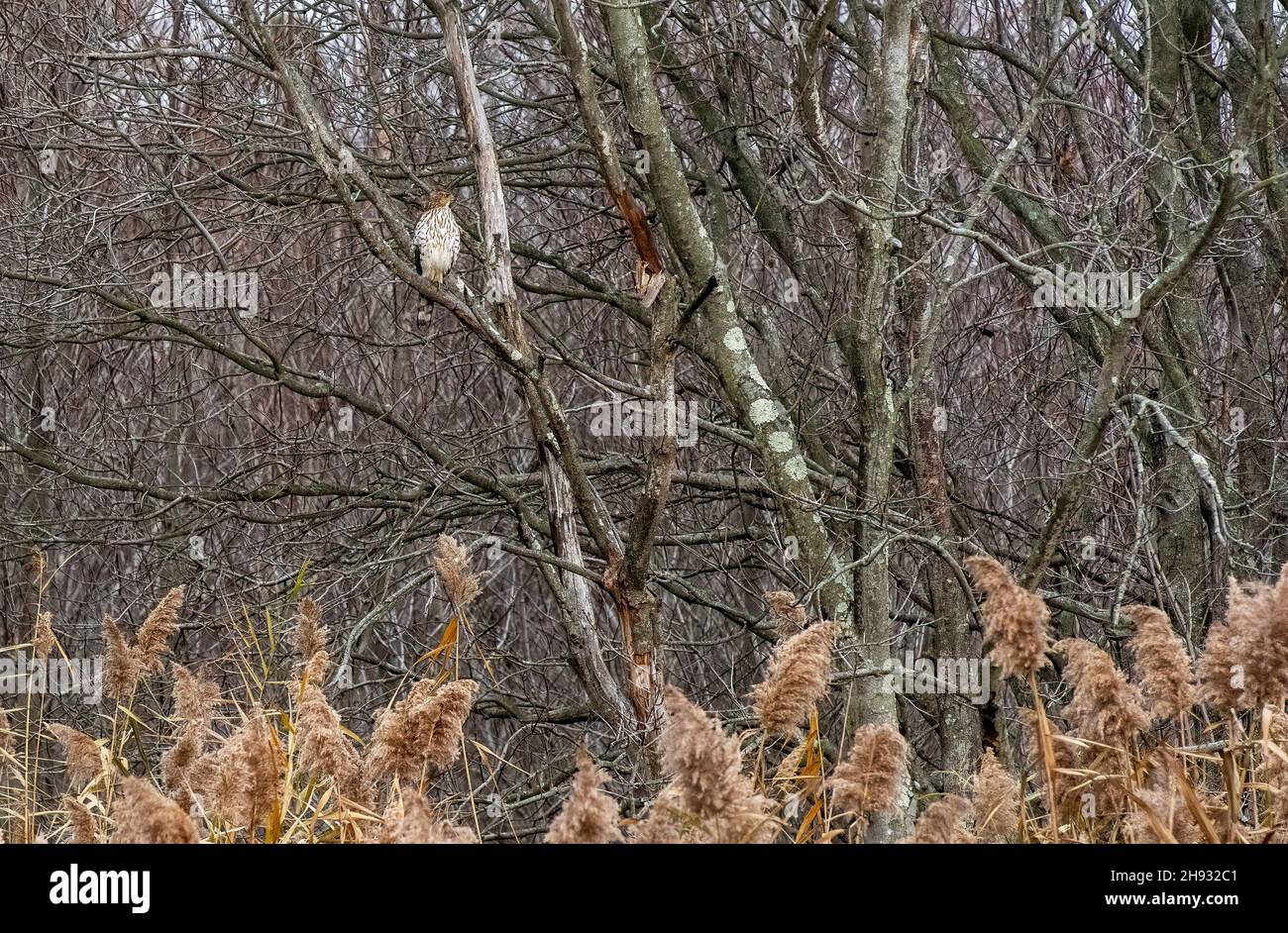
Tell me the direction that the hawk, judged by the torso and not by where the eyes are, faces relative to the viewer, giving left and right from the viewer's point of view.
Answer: facing the viewer
